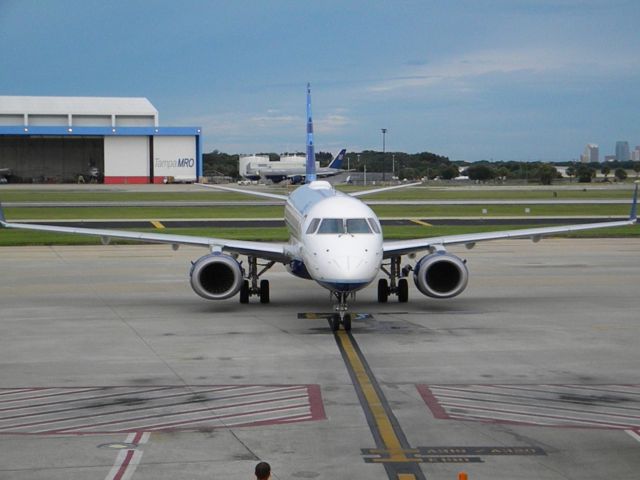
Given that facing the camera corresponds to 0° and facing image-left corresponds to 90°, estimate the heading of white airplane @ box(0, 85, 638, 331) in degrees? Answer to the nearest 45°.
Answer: approximately 0°
